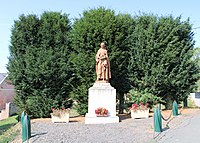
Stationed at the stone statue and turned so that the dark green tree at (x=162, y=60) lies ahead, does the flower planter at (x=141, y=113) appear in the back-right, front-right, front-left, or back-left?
front-right

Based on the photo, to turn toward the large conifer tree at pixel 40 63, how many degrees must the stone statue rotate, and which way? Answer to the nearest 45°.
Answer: approximately 135° to its right

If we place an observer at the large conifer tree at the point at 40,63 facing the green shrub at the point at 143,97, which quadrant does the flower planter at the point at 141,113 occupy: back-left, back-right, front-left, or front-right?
front-right

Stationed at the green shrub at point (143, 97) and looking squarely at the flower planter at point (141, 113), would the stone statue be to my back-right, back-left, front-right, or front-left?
front-right

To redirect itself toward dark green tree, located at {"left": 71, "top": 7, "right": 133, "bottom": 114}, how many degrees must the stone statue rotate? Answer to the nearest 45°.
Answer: approximately 180°

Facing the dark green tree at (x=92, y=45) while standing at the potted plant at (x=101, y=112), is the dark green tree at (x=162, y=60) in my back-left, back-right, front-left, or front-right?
front-right

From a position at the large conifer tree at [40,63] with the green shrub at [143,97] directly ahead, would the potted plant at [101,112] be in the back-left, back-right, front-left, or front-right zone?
front-right

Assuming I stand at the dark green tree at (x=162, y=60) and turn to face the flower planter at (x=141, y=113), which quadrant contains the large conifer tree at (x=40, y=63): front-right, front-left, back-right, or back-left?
front-right

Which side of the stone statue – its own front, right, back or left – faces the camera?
front

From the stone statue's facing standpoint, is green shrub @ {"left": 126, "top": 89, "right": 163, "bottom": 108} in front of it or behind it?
behind
